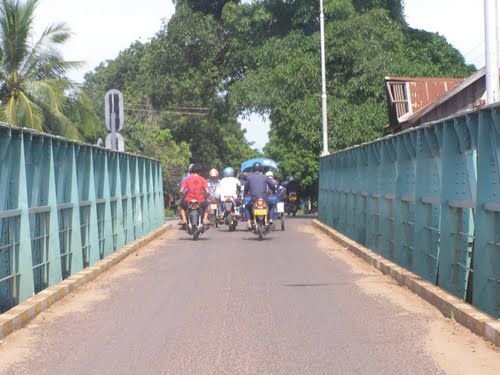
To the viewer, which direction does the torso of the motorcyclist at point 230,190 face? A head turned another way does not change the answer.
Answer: away from the camera

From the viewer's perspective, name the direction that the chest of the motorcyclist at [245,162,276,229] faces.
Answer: away from the camera

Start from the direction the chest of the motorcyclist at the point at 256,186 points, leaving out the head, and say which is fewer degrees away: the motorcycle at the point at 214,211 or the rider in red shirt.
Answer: the motorcycle

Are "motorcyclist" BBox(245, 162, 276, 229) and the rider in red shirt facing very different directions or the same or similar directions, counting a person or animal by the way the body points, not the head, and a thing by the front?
same or similar directions

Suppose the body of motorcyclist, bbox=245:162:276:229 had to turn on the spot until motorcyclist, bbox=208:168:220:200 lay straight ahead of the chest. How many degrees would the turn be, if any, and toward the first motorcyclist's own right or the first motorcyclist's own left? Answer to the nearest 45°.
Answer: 0° — they already face them

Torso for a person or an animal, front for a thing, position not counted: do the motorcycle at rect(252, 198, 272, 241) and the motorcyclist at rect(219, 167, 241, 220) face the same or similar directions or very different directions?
same or similar directions

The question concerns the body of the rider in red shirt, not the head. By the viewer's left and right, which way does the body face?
facing away from the viewer

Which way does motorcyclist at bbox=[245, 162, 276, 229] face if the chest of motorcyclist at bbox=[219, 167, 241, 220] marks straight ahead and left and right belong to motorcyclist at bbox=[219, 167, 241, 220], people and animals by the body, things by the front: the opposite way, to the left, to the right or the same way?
the same way

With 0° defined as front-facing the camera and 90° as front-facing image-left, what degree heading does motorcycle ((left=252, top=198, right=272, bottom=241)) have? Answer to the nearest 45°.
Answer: approximately 180°

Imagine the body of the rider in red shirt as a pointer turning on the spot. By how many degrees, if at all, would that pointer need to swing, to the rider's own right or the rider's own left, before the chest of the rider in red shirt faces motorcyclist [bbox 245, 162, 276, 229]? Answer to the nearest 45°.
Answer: approximately 90° to the rider's own right
